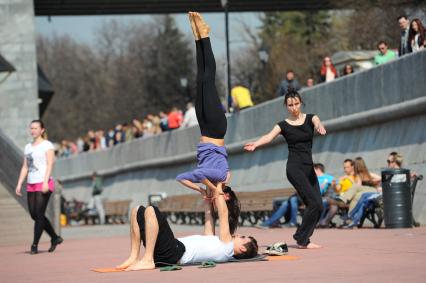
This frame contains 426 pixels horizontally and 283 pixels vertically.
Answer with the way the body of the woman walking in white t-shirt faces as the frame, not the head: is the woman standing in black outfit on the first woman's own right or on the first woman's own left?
on the first woman's own left

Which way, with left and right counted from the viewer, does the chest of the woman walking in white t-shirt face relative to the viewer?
facing the viewer and to the left of the viewer

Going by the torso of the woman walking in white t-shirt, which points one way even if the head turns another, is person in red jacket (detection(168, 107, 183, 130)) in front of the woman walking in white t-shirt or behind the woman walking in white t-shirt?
behind

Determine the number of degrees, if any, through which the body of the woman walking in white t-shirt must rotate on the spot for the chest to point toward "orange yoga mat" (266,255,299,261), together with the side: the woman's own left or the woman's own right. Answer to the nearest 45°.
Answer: approximately 90° to the woman's own left

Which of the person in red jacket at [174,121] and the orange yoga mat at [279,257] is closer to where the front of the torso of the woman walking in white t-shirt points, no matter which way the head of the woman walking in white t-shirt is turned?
the orange yoga mat
